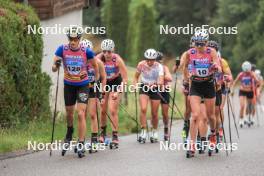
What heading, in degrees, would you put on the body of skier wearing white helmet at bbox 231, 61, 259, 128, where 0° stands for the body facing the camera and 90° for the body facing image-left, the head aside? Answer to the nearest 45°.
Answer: approximately 0°

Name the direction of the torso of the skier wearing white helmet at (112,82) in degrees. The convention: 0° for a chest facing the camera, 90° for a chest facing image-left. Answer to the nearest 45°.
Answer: approximately 0°

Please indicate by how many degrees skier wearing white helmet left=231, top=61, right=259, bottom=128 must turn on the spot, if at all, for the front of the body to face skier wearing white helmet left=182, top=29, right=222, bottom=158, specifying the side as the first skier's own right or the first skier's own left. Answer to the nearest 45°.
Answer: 0° — they already face them
